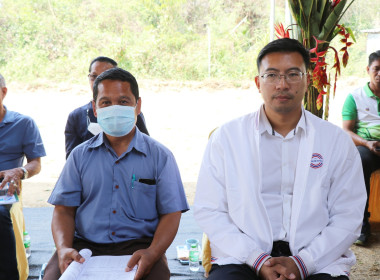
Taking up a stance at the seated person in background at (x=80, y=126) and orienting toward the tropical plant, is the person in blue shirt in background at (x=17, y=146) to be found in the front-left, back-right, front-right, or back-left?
back-right

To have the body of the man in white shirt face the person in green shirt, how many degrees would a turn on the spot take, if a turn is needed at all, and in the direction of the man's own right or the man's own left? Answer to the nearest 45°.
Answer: approximately 180°

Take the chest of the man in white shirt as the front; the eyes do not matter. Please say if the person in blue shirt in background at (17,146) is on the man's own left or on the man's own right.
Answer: on the man's own right

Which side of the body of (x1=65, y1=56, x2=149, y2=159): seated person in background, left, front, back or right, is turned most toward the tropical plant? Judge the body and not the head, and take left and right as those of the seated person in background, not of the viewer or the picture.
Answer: left

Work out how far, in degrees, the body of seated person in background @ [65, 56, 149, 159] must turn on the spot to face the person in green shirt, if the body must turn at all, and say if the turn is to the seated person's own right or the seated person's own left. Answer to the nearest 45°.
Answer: approximately 90° to the seated person's own left

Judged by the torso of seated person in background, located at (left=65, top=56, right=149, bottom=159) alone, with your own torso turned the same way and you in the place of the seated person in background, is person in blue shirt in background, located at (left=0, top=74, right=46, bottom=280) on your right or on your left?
on your right

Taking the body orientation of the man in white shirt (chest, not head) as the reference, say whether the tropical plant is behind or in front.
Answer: behind
